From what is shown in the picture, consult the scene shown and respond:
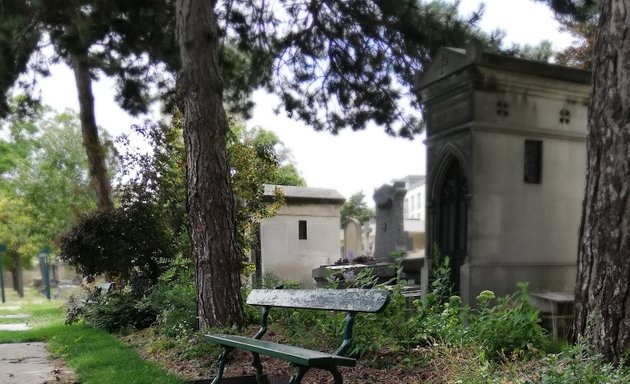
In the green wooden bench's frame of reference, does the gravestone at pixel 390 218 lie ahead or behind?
behind

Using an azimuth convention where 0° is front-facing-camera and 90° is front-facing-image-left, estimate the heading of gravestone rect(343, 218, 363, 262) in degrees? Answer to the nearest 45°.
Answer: approximately 45°

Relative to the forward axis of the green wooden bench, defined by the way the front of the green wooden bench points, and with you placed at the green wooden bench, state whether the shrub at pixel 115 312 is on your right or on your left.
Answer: on your right
